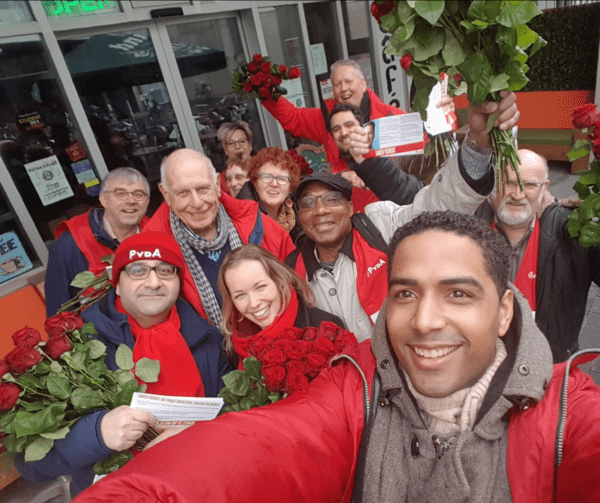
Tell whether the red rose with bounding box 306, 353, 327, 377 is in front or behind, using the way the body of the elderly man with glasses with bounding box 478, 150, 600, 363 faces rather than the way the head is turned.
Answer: in front

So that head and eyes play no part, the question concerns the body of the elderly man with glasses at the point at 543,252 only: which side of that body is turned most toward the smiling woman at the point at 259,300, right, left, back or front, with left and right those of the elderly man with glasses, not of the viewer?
front

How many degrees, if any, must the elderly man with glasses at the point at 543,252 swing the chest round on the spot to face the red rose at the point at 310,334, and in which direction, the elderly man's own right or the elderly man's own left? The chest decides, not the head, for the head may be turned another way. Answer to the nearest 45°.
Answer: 0° — they already face it

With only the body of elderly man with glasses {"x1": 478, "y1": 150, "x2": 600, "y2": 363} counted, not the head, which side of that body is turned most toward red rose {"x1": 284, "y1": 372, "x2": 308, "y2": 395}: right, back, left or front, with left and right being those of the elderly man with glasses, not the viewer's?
front

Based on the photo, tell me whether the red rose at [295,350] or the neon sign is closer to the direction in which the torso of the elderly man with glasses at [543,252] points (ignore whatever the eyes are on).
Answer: the red rose

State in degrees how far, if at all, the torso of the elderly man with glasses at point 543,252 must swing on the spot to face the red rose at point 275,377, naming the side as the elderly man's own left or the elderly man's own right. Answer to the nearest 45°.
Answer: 0° — they already face it

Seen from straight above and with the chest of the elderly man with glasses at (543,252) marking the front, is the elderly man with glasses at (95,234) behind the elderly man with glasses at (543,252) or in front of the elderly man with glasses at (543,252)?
in front

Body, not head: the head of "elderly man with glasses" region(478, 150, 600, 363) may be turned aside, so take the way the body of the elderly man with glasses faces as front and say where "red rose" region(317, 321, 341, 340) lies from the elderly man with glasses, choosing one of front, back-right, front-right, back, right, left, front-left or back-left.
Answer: front

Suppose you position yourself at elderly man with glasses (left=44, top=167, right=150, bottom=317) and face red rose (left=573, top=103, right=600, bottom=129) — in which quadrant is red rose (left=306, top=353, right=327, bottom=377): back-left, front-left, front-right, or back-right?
front-right

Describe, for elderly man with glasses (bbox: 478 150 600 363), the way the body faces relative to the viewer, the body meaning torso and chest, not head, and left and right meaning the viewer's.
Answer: facing the viewer and to the left of the viewer
